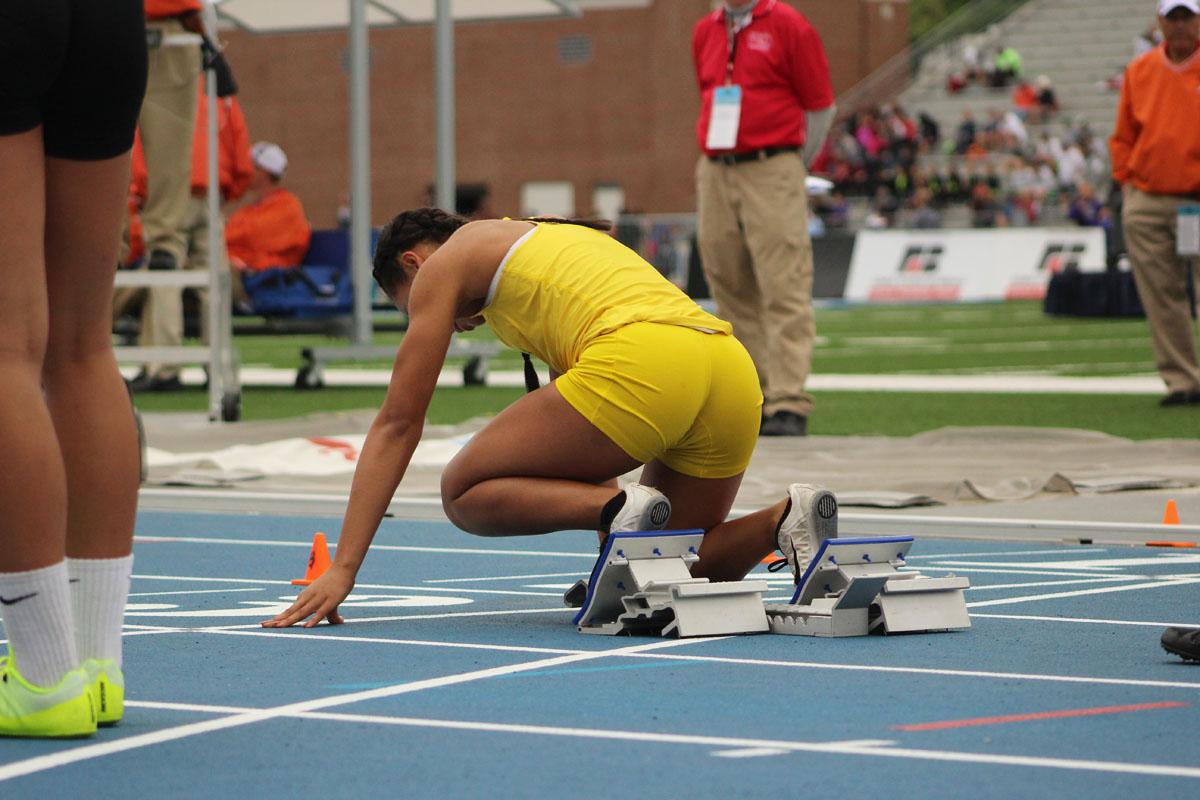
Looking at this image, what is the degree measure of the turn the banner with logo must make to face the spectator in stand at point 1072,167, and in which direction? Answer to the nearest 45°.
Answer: approximately 180°

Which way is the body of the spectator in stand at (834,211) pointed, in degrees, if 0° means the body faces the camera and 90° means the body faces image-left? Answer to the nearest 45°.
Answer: approximately 0°

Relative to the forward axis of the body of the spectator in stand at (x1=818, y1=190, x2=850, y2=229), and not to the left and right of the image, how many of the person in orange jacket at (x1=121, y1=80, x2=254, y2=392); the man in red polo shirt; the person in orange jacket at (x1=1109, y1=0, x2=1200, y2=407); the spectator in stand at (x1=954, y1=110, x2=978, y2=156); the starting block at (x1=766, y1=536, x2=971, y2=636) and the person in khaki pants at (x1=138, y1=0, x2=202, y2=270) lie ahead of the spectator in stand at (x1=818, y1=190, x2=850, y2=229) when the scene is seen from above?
5

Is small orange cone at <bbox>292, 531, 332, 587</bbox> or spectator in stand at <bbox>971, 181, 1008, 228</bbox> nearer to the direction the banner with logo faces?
the small orange cone

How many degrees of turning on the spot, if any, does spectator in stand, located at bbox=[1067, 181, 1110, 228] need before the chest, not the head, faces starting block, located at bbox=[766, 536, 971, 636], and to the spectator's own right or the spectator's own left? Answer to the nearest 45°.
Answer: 0° — they already face it

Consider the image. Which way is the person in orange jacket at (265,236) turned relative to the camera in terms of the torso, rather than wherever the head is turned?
to the viewer's left

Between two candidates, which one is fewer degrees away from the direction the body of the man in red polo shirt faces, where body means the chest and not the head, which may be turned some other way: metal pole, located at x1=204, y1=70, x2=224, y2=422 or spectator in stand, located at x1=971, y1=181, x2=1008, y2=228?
the metal pole
